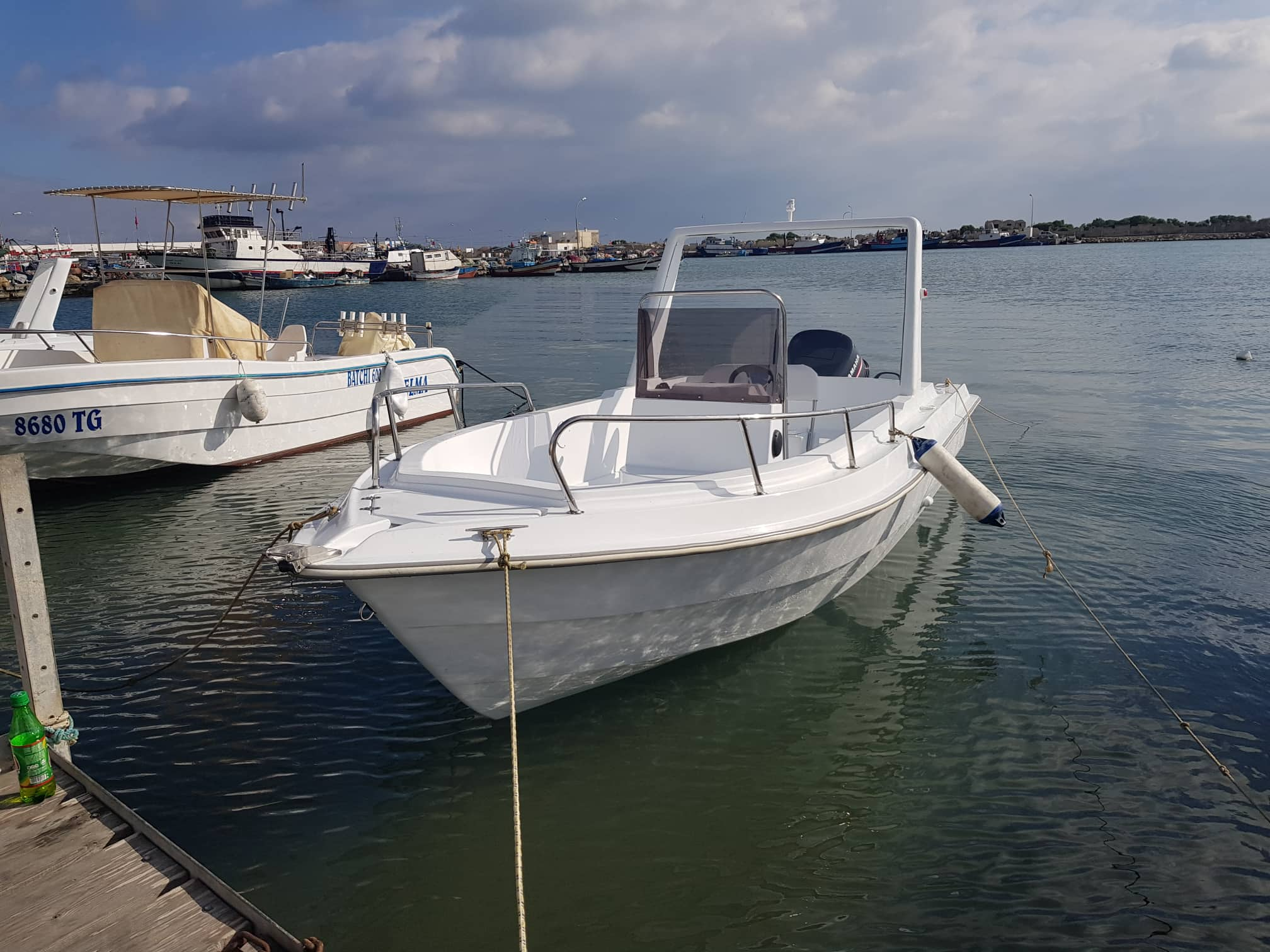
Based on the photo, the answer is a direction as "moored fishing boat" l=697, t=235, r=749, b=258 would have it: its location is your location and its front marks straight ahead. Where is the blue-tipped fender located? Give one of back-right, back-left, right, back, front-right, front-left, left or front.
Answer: left

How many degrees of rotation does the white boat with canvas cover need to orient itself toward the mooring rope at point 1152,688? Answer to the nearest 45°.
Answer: approximately 90° to its left

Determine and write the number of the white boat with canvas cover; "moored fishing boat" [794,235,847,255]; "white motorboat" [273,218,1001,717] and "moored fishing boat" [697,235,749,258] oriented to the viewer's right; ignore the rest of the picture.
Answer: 2

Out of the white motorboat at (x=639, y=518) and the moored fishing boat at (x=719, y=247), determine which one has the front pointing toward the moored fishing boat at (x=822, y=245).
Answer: the moored fishing boat at (x=719, y=247)

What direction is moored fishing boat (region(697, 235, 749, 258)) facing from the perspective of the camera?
to the viewer's left

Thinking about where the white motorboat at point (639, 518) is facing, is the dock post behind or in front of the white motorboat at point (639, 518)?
in front

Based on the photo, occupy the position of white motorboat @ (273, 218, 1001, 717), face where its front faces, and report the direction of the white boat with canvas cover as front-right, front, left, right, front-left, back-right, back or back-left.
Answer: right
